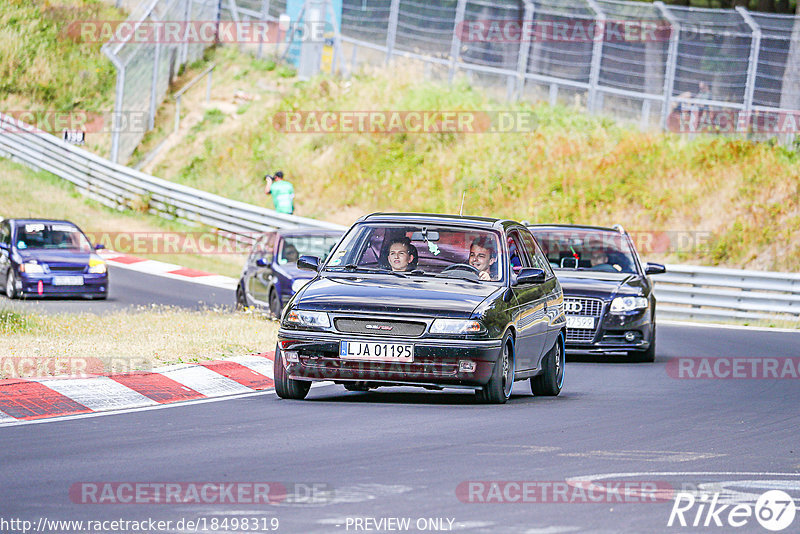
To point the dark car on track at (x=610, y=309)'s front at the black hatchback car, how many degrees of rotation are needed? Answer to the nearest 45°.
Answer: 0° — it already faces it

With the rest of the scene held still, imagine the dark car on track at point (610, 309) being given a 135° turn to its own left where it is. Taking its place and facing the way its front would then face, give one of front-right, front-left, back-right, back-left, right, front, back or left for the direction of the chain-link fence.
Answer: front-left

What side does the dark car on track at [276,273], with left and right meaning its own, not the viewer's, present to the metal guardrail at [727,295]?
left

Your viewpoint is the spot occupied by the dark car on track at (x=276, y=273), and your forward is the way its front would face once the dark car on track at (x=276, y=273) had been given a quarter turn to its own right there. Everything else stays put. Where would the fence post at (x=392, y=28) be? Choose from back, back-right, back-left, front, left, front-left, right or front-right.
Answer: back-right

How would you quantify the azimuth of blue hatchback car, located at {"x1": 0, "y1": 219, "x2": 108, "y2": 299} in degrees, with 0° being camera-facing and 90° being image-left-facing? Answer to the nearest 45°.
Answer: approximately 315°

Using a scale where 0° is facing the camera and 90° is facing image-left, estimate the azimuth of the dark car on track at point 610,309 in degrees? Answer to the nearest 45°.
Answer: approximately 0°

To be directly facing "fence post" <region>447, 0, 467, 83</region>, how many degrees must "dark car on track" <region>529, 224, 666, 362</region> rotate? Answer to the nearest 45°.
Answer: approximately 180°

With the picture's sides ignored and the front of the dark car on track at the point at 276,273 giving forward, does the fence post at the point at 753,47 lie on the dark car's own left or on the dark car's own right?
on the dark car's own left

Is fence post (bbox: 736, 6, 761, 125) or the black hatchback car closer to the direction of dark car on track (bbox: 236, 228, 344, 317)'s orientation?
the black hatchback car

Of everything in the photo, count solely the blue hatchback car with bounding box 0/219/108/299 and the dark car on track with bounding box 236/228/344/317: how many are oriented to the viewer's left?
0

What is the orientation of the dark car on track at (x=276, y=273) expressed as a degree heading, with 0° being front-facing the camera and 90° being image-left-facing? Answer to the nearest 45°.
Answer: approximately 315°

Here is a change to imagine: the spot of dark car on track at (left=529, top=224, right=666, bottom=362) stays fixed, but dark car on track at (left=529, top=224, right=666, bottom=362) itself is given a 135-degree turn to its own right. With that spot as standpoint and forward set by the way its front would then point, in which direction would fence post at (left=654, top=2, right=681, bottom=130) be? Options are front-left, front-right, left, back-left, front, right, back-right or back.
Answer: front-right

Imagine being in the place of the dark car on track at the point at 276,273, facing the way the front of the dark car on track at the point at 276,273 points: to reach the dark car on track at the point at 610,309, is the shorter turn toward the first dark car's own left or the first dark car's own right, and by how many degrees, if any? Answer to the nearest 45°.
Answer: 0° — it already faces it

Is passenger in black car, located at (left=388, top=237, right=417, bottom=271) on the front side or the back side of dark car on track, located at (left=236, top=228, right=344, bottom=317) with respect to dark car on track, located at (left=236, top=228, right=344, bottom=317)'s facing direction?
on the front side
